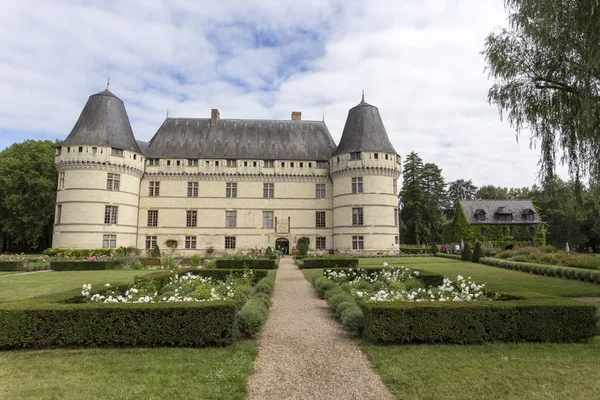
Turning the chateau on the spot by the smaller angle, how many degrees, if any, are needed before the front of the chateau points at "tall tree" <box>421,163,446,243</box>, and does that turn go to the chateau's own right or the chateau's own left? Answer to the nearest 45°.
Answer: approximately 90° to the chateau's own left

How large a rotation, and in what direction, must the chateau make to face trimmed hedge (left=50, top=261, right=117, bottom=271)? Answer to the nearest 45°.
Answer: approximately 45° to its right

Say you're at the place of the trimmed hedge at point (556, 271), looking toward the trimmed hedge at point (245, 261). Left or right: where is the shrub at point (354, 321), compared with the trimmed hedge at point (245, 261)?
left

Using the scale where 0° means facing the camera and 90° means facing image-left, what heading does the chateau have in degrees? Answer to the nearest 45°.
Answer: approximately 0°

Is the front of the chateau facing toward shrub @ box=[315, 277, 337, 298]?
yes

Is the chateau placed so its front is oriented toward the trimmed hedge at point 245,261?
yes

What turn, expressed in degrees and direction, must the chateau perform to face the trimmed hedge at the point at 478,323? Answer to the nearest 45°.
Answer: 0° — it already faces it
